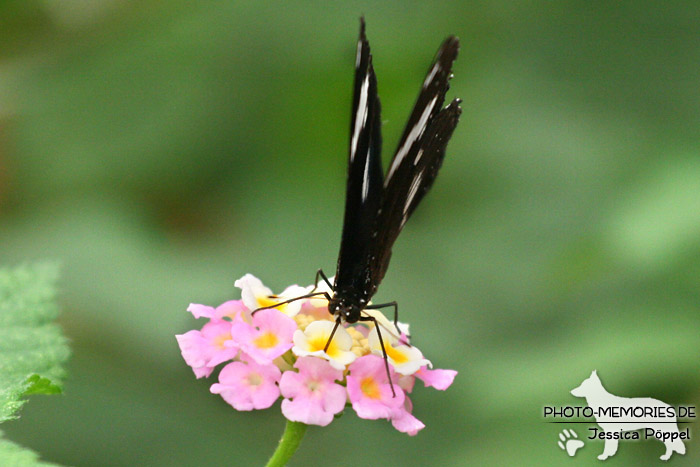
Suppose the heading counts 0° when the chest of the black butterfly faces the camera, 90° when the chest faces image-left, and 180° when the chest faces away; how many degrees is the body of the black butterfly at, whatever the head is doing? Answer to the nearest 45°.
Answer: approximately 0°

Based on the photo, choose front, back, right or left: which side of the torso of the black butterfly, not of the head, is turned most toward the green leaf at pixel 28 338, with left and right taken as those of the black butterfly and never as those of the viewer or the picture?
right
